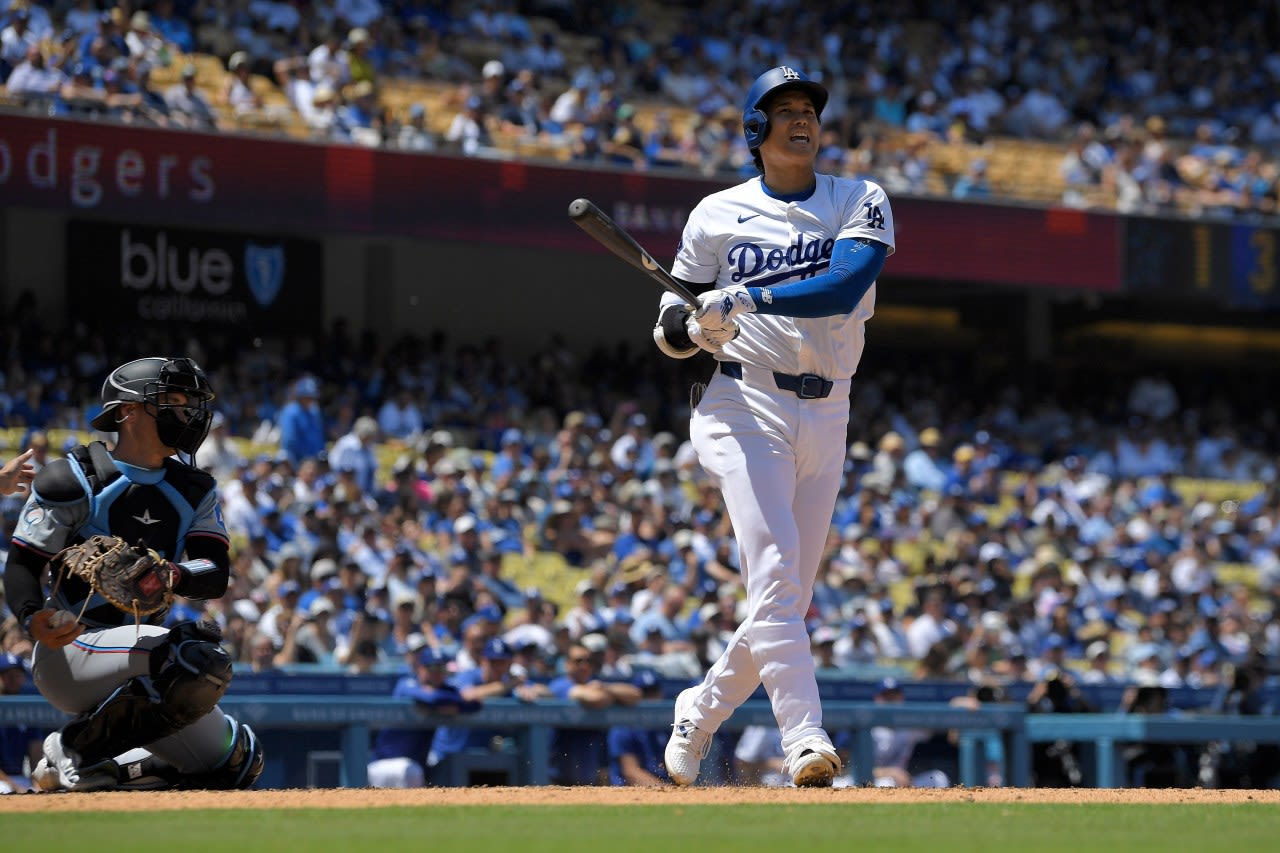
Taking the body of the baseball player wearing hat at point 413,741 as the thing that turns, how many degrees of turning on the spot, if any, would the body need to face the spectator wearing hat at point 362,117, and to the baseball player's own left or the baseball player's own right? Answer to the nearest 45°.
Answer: approximately 135° to the baseball player's own left

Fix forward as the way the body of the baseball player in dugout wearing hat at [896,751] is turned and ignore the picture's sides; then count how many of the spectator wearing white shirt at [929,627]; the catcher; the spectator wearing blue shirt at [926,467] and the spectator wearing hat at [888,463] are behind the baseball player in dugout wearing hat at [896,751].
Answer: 3

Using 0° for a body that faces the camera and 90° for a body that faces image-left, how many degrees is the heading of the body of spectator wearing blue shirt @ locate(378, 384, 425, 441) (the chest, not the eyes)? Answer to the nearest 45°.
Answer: approximately 0°

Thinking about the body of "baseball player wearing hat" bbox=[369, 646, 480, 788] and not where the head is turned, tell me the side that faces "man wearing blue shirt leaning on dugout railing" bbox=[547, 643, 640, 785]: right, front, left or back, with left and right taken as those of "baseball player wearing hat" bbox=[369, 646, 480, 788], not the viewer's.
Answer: left

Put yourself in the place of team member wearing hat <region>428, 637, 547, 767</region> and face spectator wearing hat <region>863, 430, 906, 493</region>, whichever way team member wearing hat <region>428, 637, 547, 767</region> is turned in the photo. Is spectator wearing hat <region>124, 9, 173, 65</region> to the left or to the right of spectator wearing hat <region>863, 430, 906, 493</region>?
left

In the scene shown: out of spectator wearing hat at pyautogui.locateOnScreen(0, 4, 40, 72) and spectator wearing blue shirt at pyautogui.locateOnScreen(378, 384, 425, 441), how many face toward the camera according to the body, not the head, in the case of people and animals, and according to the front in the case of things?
2

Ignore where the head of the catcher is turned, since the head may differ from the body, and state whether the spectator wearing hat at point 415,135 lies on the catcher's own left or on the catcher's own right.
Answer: on the catcher's own left

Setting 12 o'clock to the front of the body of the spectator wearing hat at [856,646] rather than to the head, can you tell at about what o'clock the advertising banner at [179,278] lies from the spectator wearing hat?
The advertising banner is roughly at 4 o'clock from the spectator wearing hat.

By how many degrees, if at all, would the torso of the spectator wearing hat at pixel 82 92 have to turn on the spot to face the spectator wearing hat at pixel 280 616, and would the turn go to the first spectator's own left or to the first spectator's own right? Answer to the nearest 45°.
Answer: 0° — they already face them
